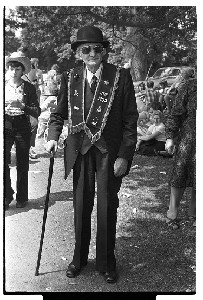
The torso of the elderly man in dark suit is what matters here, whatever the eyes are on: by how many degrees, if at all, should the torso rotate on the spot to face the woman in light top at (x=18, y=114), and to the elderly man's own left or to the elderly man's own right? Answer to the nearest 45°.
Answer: approximately 135° to the elderly man's own right

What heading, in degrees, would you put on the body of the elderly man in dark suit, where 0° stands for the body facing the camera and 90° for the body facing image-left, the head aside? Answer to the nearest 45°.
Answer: approximately 0°

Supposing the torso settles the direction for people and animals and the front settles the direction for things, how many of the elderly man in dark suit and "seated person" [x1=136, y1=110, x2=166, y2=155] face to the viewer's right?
0

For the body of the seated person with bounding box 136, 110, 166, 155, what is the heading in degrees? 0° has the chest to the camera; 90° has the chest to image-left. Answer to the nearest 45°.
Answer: approximately 45°

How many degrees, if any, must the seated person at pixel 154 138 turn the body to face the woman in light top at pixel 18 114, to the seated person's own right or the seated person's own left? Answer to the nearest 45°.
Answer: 0° — they already face them

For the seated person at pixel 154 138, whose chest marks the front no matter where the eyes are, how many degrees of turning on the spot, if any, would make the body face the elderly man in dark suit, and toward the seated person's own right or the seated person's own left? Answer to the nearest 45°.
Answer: approximately 45° to the seated person's own left

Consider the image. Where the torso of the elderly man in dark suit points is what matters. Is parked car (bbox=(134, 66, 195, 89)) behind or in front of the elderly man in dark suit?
behind
